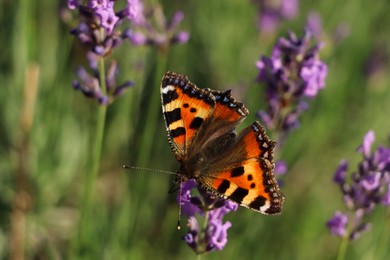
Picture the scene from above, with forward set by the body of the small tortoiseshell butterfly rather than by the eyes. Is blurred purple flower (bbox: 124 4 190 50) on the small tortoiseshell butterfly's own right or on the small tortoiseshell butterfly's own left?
on the small tortoiseshell butterfly's own right

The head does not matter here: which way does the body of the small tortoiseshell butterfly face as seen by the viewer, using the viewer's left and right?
facing the viewer and to the left of the viewer

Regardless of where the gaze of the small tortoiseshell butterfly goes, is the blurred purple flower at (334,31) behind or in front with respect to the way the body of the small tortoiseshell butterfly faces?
behind

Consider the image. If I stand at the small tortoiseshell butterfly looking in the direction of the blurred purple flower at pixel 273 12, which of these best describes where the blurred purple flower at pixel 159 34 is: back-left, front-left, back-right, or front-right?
front-left

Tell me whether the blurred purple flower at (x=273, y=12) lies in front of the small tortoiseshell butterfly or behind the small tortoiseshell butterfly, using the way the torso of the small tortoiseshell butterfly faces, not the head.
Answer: behind

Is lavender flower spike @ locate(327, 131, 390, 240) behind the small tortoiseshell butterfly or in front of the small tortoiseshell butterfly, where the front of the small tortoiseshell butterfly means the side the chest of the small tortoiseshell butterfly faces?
behind
